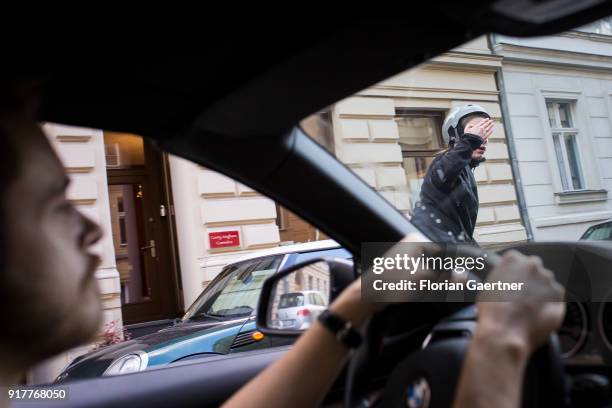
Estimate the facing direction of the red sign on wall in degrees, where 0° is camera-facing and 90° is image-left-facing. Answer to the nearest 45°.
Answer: approximately 0°

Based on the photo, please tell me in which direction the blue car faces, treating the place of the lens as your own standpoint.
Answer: facing the viewer and to the left of the viewer

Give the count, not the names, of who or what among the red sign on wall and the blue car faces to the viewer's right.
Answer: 0

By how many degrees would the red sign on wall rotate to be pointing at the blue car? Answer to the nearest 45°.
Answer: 0° — it already faces it

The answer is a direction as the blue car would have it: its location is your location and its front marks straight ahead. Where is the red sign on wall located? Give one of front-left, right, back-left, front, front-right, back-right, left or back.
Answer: back-right
